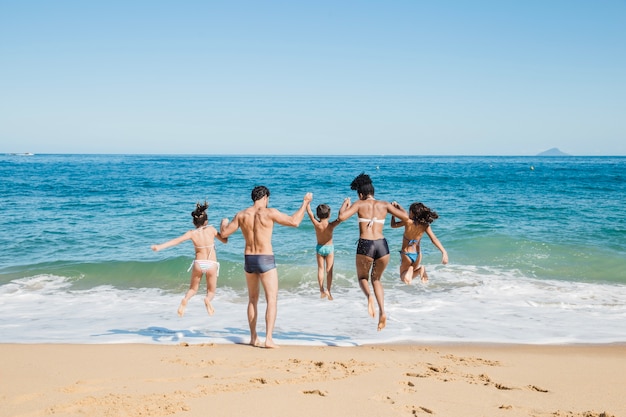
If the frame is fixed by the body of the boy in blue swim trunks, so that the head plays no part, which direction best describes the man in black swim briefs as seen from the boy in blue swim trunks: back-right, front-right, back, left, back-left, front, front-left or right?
back-left

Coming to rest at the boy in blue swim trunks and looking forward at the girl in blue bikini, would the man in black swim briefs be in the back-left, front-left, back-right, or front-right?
back-right

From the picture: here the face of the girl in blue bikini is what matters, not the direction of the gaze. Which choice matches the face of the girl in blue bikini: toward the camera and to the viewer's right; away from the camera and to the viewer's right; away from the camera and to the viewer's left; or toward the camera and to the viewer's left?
away from the camera and to the viewer's left

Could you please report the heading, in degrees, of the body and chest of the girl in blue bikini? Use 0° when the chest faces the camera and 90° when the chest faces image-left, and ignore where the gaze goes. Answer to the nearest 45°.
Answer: approximately 135°

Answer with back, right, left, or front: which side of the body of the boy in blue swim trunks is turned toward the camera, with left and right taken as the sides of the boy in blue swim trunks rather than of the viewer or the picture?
back

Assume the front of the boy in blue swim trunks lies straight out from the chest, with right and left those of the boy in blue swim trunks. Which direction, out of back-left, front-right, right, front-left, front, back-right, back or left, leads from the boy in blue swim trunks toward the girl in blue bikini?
right

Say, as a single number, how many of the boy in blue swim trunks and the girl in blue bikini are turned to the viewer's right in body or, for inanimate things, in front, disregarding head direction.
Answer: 0

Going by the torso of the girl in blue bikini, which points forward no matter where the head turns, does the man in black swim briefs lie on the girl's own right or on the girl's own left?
on the girl's own left

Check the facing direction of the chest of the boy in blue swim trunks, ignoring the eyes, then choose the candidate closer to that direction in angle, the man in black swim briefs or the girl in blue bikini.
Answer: the girl in blue bikini

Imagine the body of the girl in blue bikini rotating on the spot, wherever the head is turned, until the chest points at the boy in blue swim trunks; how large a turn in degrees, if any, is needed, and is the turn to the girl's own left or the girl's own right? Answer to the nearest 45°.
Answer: approximately 45° to the girl's own left
